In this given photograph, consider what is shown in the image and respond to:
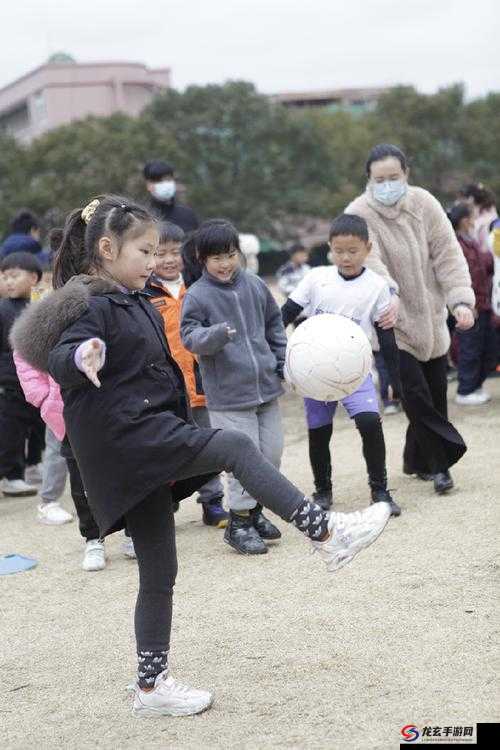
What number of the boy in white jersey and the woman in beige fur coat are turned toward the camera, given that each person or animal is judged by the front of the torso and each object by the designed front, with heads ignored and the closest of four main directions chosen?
2

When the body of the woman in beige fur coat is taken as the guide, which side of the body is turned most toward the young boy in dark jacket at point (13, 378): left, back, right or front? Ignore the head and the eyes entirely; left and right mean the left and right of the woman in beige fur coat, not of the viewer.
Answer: right

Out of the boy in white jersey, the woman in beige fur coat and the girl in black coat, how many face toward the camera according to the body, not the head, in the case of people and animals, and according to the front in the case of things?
2

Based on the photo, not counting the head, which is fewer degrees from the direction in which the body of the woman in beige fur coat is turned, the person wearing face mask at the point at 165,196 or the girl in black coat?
the girl in black coat

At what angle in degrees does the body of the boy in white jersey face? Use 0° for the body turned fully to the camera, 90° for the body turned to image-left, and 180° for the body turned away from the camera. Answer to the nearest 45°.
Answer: approximately 0°

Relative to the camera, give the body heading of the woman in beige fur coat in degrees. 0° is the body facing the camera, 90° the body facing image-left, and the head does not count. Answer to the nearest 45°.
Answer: approximately 0°
